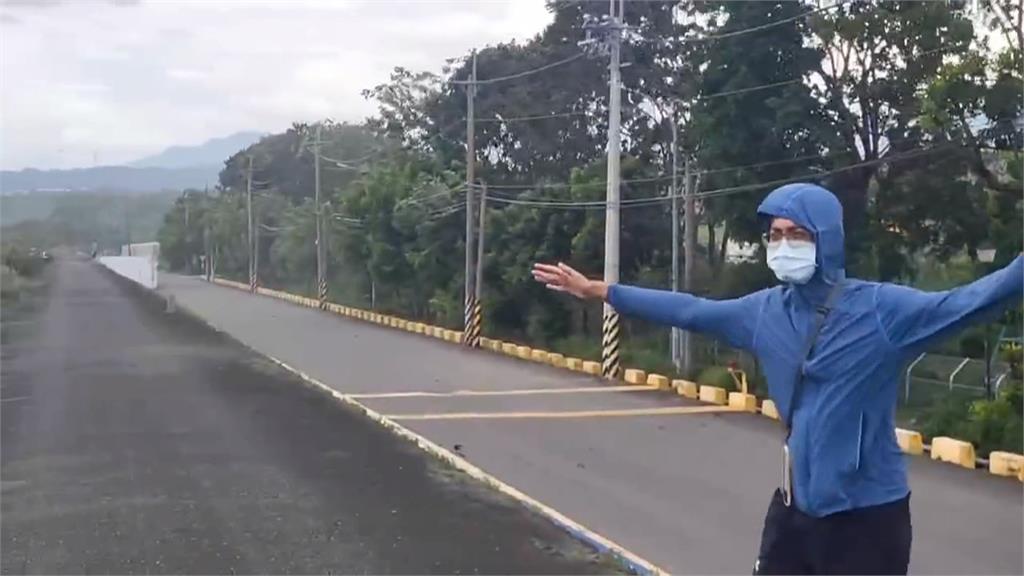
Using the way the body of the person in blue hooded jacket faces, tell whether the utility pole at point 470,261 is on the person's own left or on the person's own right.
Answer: on the person's own right

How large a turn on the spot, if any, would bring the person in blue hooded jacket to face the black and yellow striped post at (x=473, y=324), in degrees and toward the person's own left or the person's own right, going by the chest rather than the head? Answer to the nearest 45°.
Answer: approximately 135° to the person's own right

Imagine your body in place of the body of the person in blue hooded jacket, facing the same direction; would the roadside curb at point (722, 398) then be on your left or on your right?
on your right

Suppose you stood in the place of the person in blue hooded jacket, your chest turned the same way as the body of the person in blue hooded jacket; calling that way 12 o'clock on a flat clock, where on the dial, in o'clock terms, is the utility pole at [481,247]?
The utility pole is roughly at 4 o'clock from the person in blue hooded jacket.

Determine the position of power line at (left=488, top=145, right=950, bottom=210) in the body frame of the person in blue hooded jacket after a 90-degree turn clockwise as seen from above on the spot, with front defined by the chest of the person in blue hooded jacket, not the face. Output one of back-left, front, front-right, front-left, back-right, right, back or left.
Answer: front-right

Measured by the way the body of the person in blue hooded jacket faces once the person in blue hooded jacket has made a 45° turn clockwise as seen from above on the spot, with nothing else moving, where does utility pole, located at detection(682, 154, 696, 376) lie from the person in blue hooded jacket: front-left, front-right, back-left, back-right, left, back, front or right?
right

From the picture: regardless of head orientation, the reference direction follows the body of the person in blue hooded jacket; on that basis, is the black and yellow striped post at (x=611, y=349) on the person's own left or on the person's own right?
on the person's own right

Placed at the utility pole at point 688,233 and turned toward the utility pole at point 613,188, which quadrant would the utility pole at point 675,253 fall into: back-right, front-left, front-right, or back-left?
front-right

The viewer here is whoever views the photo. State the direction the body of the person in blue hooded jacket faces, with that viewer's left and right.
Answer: facing the viewer and to the left of the viewer

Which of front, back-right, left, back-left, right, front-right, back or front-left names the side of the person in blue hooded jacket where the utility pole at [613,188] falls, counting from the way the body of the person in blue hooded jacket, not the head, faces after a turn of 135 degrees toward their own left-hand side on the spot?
left

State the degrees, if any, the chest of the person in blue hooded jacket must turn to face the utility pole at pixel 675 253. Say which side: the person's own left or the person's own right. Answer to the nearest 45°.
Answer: approximately 135° to the person's own right

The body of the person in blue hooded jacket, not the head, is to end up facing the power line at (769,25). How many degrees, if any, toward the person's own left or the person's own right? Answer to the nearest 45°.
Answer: approximately 135° to the person's own right
